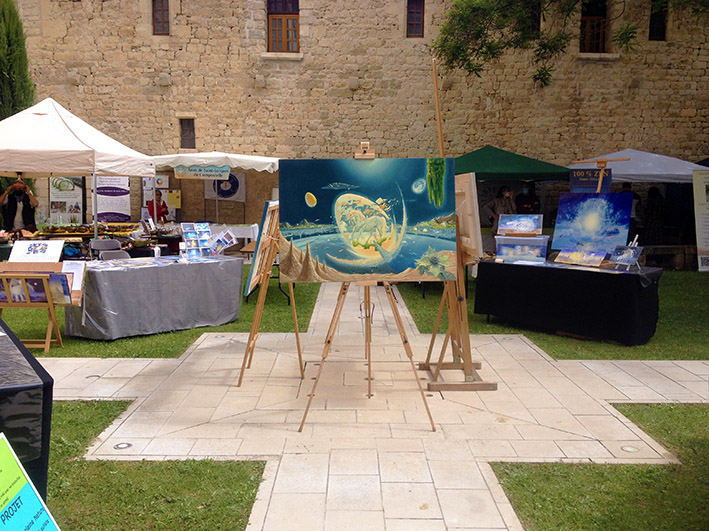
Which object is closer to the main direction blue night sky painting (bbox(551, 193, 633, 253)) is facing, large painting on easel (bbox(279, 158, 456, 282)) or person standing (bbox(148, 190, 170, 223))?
the large painting on easel

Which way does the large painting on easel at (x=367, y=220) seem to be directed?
toward the camera

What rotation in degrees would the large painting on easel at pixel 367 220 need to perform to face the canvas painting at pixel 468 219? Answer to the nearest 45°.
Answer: approximately 135° to its left

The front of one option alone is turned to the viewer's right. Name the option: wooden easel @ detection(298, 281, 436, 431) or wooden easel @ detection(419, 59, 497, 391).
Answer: wooden easel @ detection(419, 59, 497, 391)

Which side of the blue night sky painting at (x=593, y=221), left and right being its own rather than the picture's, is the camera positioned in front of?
front

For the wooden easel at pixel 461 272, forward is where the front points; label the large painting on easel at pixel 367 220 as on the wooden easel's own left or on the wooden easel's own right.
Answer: on the wooden easel's own right

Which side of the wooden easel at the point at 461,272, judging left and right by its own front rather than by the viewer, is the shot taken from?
right

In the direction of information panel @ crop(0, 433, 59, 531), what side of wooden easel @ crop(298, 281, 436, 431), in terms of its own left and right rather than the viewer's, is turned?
front
